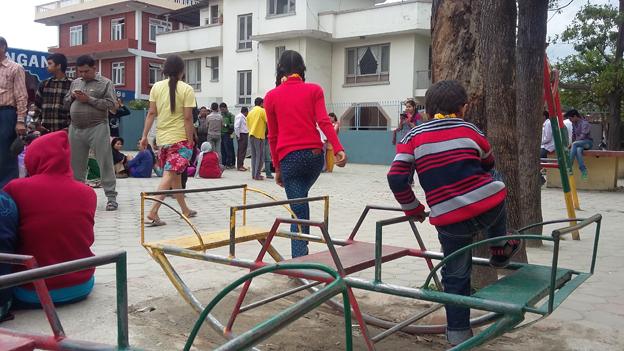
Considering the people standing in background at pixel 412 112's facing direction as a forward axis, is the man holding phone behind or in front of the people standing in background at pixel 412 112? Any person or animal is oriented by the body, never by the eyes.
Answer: in front

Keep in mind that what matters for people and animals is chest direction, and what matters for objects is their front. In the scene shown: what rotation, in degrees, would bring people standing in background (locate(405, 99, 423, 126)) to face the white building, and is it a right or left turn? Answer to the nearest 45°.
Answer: approximately 135° to their right

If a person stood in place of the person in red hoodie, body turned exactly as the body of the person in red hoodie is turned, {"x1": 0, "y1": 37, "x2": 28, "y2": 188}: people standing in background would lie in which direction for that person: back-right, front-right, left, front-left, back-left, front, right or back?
front

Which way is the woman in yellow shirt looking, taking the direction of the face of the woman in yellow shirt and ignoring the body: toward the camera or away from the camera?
away from the camera

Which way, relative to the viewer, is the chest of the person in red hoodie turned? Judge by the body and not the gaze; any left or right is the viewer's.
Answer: facing away from the viewer

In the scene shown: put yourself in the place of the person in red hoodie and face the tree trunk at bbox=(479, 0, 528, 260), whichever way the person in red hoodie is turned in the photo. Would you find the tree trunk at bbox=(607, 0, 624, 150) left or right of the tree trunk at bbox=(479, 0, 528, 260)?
left

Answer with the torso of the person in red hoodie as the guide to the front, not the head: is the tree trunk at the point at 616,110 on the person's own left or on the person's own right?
on the person's own right

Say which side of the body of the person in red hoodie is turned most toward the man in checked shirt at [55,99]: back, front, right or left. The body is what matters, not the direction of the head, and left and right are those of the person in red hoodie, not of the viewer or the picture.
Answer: front

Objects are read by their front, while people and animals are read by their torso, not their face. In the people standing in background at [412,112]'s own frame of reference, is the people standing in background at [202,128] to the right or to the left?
on their right

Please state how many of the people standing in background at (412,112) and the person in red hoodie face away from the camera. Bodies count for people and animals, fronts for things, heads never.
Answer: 1

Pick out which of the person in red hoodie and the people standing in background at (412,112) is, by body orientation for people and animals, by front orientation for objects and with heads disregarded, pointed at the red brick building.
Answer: the person in red hoodie

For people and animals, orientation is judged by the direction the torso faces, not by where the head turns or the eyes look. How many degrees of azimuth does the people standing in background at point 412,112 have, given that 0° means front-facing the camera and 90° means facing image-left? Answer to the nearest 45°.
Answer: approximately 45°

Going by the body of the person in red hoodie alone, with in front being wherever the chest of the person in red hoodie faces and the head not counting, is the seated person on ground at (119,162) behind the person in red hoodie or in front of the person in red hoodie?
in front

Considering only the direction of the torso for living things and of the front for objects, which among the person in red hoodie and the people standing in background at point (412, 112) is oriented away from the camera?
the person in red hoodie

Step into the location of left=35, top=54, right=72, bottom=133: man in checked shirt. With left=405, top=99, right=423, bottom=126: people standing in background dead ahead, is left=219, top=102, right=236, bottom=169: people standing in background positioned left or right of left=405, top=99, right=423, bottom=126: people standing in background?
left

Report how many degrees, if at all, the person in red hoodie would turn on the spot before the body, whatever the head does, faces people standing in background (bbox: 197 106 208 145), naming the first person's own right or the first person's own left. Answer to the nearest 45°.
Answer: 0° — they already face them

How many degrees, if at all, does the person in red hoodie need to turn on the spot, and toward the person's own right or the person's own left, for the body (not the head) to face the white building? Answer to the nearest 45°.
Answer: approximately 45° to the person's own right

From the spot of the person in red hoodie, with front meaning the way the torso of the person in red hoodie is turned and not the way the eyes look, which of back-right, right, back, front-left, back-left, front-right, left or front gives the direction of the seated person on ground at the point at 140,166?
front

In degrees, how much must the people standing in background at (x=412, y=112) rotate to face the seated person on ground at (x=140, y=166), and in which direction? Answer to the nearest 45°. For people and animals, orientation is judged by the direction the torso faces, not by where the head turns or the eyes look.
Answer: approximately 45° to their right

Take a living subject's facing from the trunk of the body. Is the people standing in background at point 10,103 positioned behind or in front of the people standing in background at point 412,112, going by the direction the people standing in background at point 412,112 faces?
in front

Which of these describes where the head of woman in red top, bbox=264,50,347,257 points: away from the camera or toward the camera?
away from the camera
